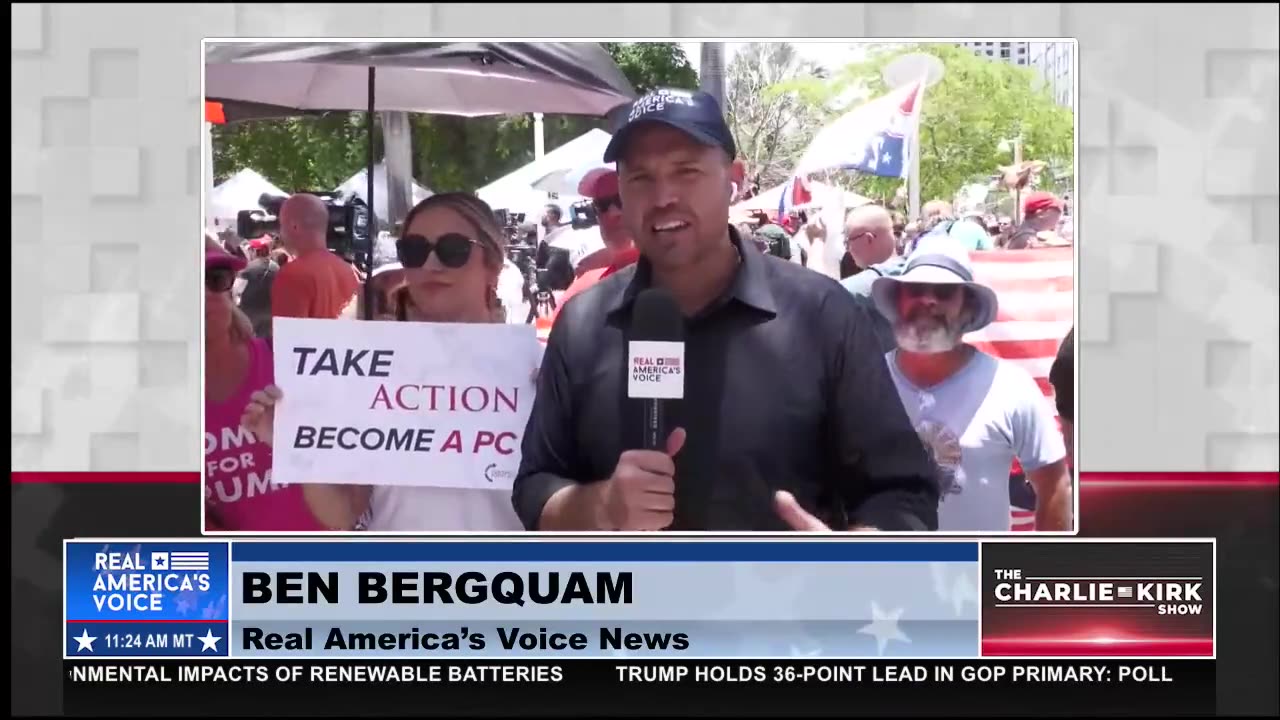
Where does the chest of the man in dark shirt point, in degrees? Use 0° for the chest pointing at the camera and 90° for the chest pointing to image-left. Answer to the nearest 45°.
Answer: approximately 0°

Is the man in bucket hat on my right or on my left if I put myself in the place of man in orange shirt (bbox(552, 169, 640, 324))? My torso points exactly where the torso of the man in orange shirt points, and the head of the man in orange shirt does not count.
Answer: on my left

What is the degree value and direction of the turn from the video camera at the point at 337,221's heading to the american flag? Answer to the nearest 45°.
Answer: approximately 180°

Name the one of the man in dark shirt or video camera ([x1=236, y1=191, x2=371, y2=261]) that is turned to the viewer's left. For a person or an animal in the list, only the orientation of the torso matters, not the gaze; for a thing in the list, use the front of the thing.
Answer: the video camera

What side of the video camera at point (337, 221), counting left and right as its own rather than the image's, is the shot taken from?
left

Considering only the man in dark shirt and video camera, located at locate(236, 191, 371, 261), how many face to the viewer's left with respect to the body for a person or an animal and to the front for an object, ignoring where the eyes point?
1

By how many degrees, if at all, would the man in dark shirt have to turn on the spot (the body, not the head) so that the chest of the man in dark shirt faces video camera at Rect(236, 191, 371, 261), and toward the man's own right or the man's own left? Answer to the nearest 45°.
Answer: approximately 90° to the man's own right
